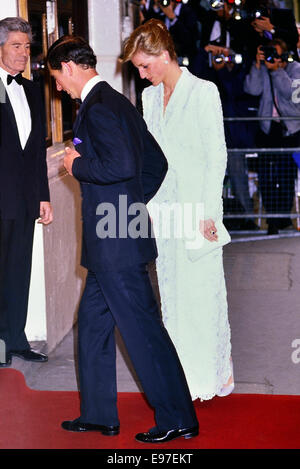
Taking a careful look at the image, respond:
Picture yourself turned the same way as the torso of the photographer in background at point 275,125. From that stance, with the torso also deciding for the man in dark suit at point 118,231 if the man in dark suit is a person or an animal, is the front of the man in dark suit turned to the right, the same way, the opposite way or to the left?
to the right

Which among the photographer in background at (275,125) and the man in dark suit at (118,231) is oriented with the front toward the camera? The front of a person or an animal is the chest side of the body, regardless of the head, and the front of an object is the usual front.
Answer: the photographer in background

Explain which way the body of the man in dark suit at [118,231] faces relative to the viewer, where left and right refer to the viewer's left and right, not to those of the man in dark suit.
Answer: facing to the left of the viewer

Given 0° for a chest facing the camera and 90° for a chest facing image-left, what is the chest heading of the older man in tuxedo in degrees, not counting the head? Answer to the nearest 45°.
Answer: approximately 315°

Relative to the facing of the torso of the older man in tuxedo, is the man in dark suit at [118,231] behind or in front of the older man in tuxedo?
in front

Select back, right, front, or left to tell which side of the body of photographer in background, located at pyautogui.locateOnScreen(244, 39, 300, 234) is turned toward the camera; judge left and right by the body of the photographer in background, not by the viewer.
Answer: front

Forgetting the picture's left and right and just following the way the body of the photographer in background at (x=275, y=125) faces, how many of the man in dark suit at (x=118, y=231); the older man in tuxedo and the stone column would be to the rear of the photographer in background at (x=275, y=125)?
0

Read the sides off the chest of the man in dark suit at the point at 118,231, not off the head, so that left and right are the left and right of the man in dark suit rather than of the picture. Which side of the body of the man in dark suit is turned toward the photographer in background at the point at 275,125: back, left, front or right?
right

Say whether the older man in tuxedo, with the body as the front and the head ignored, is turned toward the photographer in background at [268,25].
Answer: no

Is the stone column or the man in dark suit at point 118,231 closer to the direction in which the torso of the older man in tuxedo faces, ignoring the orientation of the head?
the man in dark suit

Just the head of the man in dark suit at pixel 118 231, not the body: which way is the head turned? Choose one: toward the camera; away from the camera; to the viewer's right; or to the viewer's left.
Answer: to the viewer's left

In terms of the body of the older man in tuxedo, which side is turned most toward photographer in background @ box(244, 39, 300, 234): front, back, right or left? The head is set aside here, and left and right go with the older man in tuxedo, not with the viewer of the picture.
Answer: left

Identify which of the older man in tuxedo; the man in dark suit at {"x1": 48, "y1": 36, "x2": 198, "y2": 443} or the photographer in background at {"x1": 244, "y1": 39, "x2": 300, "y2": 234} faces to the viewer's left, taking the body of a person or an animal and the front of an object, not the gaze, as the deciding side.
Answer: the man in dark suit

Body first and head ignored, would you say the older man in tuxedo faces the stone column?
no

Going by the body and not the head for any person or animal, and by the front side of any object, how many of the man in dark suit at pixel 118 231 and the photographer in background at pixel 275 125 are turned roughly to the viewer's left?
1

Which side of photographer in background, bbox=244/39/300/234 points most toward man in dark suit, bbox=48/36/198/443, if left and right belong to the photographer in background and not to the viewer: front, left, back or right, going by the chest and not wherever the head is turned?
front
